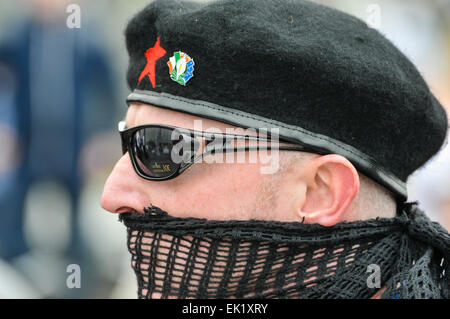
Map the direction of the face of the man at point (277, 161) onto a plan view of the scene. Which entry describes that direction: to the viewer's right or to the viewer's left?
to the viewer's left
